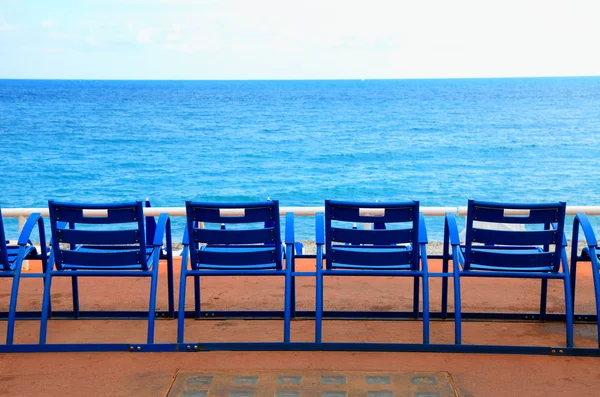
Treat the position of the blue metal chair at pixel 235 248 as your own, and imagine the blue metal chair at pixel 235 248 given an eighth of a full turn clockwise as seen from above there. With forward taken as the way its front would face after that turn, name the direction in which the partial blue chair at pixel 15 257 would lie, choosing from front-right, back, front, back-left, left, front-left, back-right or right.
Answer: back-left

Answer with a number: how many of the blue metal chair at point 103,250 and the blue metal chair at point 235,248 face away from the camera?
2

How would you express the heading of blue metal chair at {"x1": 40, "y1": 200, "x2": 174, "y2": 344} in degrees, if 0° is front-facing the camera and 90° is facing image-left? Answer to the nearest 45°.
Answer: approximately 180°

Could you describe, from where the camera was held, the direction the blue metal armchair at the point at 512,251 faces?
facing away from the viewer

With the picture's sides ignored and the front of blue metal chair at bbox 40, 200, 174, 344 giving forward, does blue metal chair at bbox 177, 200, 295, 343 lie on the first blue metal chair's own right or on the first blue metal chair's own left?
on the first blue metal chair's own right

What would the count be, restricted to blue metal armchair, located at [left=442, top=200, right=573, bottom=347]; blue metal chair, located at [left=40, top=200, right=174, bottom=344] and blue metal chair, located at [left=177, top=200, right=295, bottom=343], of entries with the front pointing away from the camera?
3

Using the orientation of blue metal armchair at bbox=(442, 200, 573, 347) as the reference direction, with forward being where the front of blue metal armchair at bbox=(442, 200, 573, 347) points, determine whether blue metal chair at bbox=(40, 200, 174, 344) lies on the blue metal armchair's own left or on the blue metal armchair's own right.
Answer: on the blue metal armchair's own left

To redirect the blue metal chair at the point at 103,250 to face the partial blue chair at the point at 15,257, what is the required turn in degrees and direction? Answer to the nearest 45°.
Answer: approximately 45° to its left

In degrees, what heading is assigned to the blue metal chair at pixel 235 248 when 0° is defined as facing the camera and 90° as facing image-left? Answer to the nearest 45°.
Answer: approximately 180°

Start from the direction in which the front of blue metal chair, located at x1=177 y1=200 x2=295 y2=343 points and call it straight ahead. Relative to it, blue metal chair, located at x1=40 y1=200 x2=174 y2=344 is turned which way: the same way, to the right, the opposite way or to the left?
the same way

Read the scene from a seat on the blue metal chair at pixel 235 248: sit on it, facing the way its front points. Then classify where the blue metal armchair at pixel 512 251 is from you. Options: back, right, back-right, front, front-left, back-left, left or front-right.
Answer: right
